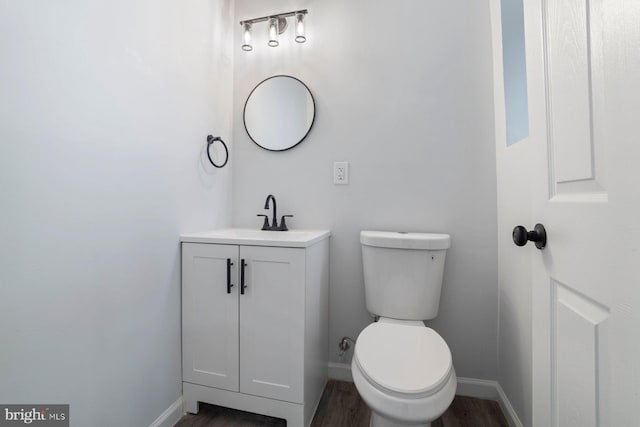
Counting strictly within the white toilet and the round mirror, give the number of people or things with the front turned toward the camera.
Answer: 2

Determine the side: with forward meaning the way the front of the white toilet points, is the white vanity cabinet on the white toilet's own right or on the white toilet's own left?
on the white toilet's own right

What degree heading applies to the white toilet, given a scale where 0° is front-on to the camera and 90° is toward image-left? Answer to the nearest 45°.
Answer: approximately 0°
